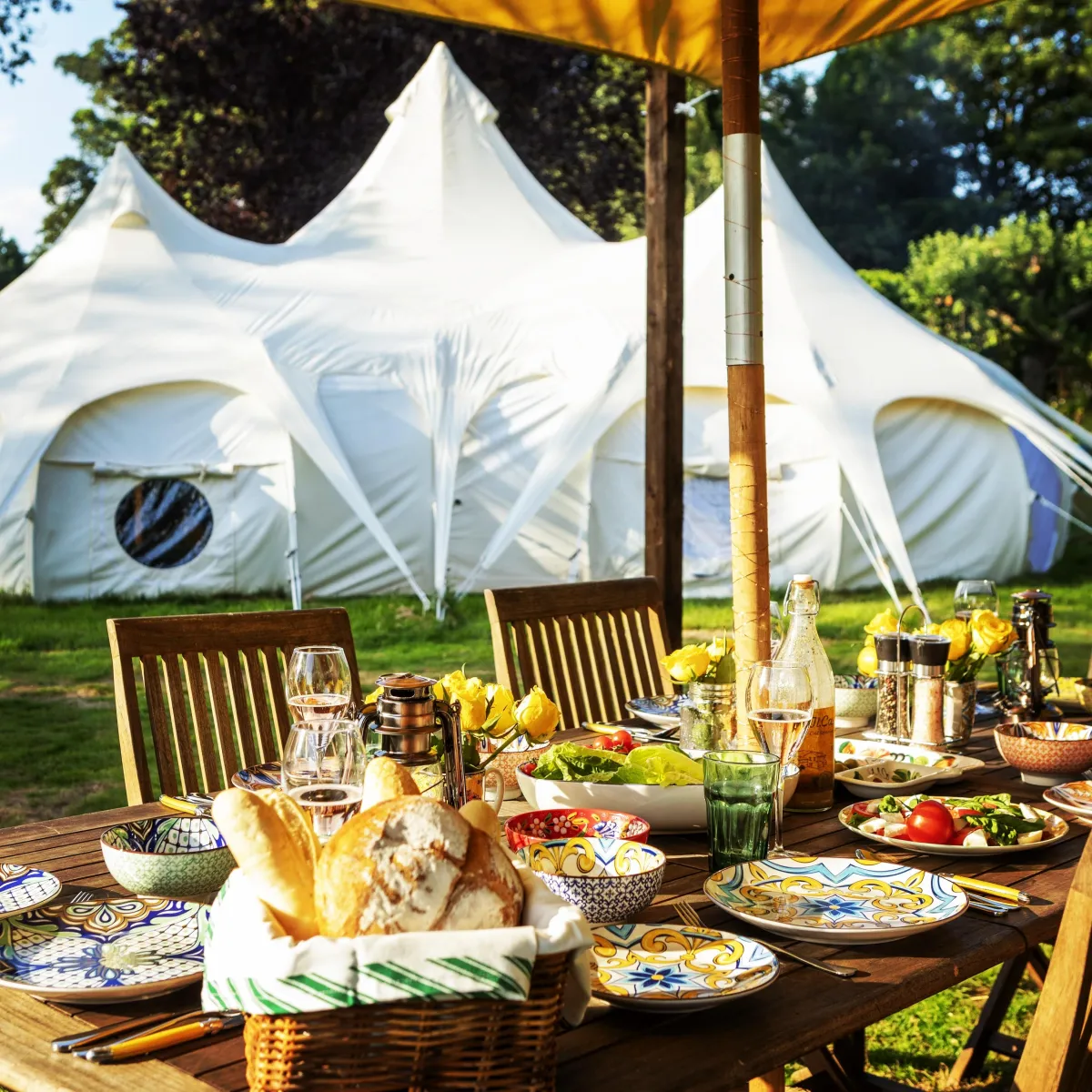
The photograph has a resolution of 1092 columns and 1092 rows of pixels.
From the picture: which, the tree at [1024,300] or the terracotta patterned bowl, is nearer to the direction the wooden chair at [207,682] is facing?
the terracotta patterned bowl

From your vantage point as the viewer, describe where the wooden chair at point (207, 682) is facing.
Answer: facing the viewer and to the right of the viewer

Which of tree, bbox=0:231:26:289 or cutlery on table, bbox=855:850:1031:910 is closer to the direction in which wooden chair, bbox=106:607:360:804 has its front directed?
the cutlery on table

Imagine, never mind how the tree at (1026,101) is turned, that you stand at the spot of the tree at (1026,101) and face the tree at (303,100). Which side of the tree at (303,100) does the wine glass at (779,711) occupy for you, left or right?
left

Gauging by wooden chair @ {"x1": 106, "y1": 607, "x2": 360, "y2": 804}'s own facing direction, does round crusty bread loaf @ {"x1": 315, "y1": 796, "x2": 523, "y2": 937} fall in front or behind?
in front

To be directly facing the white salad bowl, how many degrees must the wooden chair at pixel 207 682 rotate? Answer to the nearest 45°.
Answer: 0° — it already faces it

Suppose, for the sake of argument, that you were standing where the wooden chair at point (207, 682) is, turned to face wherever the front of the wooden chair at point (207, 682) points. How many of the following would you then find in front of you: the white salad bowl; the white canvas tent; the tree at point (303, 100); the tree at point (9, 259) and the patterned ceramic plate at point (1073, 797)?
2

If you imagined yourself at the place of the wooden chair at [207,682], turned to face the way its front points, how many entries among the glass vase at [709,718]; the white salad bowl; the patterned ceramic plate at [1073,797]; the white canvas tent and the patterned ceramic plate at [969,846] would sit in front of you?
4

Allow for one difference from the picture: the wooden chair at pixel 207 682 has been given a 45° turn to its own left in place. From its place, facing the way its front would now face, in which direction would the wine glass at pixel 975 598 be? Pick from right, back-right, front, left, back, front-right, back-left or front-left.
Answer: front

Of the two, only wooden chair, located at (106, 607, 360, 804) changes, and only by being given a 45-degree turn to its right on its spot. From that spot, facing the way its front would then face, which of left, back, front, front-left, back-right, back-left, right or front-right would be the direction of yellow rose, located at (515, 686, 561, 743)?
front-left

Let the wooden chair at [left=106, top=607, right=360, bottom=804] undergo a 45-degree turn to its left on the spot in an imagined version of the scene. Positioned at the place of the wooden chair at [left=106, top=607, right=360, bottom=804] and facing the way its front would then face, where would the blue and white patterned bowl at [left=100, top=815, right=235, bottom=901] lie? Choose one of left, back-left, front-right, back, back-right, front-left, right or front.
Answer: right

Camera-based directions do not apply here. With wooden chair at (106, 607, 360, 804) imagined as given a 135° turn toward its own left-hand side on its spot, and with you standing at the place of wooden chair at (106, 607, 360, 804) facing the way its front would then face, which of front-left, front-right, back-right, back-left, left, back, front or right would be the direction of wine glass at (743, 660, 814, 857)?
back-right

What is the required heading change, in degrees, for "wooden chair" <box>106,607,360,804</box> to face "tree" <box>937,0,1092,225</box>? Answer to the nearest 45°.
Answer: approximately 90° to its left

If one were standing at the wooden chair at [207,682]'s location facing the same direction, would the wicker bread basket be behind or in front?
in front

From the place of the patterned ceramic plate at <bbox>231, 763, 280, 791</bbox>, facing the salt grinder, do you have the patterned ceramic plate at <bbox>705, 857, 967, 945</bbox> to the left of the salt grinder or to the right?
right

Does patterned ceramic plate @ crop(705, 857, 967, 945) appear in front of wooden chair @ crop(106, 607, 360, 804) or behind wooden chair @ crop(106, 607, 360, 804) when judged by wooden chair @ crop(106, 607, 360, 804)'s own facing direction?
in front

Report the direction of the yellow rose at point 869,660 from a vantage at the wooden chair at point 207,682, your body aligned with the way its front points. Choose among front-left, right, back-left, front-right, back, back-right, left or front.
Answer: front-left
